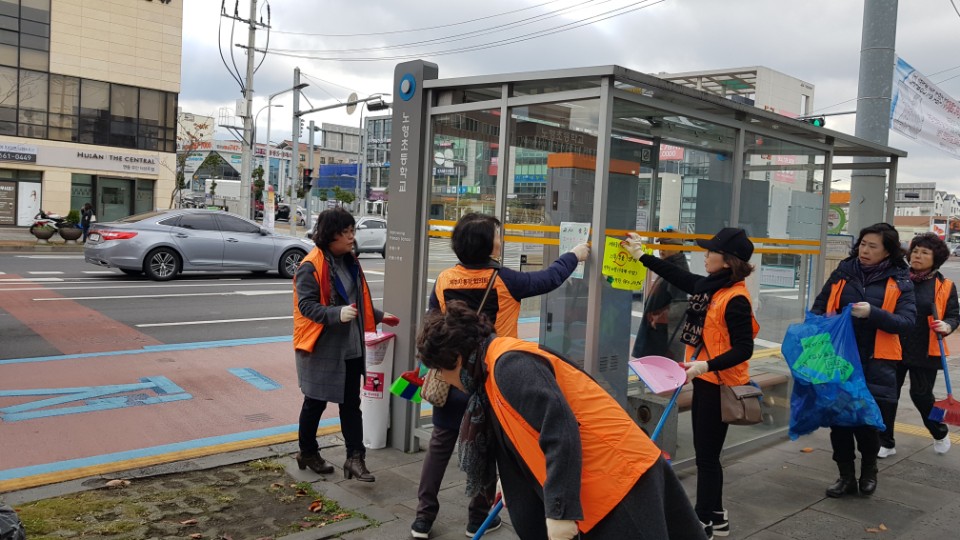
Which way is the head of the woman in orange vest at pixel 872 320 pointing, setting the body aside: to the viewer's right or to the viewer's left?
to the viewer's left

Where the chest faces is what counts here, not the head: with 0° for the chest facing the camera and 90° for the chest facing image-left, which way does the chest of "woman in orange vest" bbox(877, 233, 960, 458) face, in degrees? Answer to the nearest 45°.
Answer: approximately 45°

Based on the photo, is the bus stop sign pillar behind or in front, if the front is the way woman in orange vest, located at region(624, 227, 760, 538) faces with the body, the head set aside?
in front

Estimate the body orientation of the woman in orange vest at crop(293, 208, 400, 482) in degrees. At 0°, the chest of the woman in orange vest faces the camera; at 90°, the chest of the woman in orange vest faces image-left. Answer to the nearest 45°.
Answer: approximately 315°

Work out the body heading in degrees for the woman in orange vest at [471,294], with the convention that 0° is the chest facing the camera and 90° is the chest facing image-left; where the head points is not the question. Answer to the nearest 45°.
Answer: approximately 225°

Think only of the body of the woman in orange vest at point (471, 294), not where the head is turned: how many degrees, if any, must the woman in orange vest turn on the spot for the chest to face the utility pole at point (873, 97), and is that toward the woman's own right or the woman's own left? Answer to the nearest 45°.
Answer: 0° — they already face it

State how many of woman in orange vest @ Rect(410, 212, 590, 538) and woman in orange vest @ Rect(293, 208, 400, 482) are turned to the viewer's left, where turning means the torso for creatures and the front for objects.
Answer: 0

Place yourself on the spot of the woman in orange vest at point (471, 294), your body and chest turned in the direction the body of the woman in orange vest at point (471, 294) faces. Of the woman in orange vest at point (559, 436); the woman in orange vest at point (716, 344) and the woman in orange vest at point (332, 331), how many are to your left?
1

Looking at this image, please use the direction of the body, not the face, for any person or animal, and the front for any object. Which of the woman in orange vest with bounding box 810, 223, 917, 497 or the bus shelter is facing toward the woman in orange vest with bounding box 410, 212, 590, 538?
the woman in orange vest with bounding box 810, 223, 917, 497

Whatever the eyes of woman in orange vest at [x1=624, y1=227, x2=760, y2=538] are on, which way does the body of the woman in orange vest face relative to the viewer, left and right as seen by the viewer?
facing to the left of the viewer

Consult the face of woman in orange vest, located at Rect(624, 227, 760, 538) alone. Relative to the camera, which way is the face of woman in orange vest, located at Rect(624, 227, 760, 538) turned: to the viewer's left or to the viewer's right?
to the viewer's left

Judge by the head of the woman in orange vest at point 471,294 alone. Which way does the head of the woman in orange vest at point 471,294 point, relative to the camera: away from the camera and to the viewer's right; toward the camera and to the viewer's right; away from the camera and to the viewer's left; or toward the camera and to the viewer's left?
away from the camera and to the viewer's right

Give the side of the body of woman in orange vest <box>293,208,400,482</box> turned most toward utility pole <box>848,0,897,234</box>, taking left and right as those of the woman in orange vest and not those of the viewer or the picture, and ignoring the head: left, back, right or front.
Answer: left
